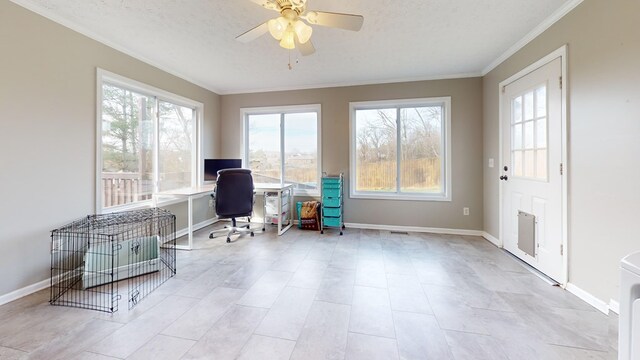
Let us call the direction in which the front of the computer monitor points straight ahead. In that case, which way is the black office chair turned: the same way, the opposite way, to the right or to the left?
the opposite way

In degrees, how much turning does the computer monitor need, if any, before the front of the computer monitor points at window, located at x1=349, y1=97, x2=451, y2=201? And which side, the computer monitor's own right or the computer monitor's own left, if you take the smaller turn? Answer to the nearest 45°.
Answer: approximately 90° to the computer monitor's own left

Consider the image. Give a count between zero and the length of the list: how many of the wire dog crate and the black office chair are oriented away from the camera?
1

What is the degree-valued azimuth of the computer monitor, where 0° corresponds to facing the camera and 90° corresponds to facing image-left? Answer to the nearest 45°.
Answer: approximately 0°

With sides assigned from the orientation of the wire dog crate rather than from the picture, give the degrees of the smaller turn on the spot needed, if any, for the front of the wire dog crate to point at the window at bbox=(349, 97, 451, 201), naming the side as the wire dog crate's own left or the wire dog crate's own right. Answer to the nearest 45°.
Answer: approximately 45° to the wire dog crate's own left

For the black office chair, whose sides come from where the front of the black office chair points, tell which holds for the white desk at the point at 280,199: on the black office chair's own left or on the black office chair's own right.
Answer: on the black office chair's own right

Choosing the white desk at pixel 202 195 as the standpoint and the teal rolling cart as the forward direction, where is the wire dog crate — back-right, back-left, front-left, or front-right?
back-right

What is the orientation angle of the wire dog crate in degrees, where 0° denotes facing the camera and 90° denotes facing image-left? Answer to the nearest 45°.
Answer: approximately 315°

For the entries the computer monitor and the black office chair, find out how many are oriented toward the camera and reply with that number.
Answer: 1

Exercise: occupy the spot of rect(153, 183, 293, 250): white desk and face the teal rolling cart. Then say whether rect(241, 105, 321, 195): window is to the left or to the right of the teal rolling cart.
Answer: left

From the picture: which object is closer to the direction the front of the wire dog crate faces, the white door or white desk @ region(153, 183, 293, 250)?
the white door

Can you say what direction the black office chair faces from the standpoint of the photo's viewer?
facing away from the viewer

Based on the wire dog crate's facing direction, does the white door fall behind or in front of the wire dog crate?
in front

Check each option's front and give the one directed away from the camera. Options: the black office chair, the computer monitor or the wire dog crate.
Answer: the black office chair

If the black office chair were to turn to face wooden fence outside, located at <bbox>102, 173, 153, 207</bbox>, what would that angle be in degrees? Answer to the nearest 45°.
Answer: approximately 90° to its left

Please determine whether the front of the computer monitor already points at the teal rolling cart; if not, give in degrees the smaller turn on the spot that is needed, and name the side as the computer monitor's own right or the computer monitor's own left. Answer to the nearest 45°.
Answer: approximately 45° to the computer monitor's own left

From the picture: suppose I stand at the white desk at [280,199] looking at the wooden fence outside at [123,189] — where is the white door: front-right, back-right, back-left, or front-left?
back-left
